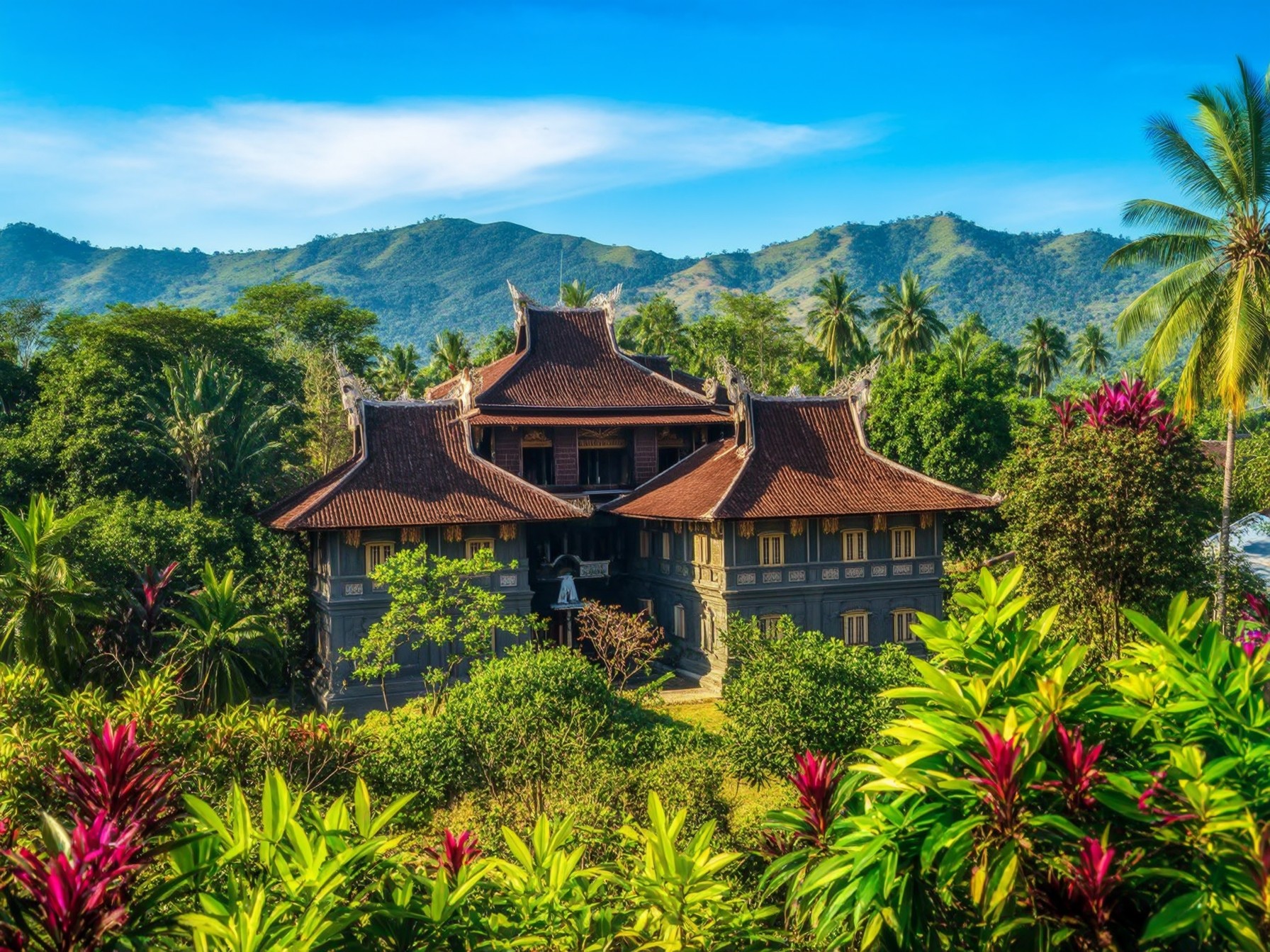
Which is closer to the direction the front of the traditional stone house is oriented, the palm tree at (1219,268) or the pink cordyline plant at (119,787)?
the pink cordyline plant

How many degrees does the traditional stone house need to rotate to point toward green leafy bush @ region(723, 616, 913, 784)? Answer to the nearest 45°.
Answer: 0° — it already faces it

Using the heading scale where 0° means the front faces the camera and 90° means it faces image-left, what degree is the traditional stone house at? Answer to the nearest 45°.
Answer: approximately 0°

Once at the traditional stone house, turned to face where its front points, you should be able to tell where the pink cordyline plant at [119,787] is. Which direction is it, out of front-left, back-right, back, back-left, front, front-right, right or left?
front

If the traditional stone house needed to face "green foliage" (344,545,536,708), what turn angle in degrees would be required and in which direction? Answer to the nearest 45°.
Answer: approximately 45° to its right

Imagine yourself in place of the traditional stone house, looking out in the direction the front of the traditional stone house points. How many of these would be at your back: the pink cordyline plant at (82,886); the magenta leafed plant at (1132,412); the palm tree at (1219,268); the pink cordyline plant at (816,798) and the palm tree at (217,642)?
0

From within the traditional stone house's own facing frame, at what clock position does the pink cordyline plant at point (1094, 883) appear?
The pink cordyline plant is roughly at 12 o'clock from the traditional stone house.

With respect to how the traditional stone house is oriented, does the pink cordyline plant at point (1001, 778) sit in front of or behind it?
in front

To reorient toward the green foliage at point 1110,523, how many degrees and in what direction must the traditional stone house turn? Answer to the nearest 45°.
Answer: approximately 45° to its left

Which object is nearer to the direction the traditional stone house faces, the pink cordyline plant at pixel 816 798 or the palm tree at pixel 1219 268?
the pink cordyline plant

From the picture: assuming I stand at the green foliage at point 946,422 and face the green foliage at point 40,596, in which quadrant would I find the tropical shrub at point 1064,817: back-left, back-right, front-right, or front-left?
front-left

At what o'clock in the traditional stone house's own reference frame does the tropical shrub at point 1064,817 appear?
The tropical shrub is roughly at 12 o'clock from the traditional stone house.

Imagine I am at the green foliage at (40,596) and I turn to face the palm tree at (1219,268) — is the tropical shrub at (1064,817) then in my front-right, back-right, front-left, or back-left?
front-right

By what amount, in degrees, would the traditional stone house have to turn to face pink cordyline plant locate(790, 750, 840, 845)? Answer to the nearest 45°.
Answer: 0° — it already faces it

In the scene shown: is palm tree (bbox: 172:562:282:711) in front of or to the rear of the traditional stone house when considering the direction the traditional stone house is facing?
in front

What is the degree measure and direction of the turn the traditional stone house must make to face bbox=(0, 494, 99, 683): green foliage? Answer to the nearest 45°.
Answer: approximately 45° to its right

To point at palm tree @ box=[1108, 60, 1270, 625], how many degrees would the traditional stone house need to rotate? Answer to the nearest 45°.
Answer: approximately 45° to its left

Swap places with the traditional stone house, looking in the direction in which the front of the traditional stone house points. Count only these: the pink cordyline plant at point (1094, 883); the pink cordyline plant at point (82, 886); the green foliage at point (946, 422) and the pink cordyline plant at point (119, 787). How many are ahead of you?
3
